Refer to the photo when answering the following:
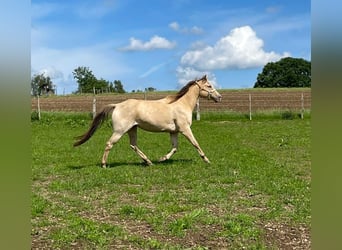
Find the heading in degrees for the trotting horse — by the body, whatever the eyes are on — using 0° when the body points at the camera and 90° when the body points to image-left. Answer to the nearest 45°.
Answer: approximately 270°
